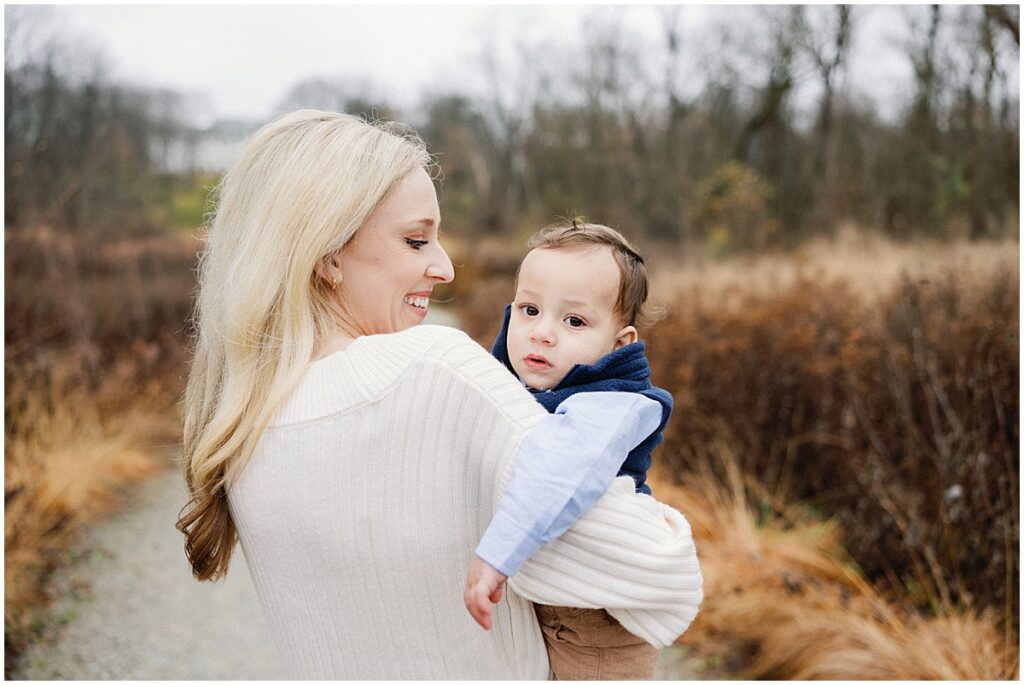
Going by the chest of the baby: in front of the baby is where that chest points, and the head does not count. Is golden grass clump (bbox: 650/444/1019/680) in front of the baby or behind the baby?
behind

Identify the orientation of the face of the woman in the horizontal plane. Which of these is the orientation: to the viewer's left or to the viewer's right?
to the viewer's right

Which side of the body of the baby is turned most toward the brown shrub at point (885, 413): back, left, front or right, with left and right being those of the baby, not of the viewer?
back

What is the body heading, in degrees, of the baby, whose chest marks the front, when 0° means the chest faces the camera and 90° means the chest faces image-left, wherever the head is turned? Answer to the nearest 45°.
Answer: approximately 45°
